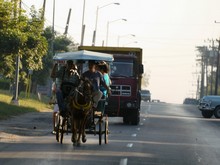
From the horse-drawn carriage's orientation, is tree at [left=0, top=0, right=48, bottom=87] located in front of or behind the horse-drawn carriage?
behind

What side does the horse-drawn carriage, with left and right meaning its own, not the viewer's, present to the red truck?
back

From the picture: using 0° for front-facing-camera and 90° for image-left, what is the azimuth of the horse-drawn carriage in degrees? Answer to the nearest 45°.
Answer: approximately 0°

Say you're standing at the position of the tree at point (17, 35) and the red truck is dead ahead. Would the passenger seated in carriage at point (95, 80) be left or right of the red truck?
right
